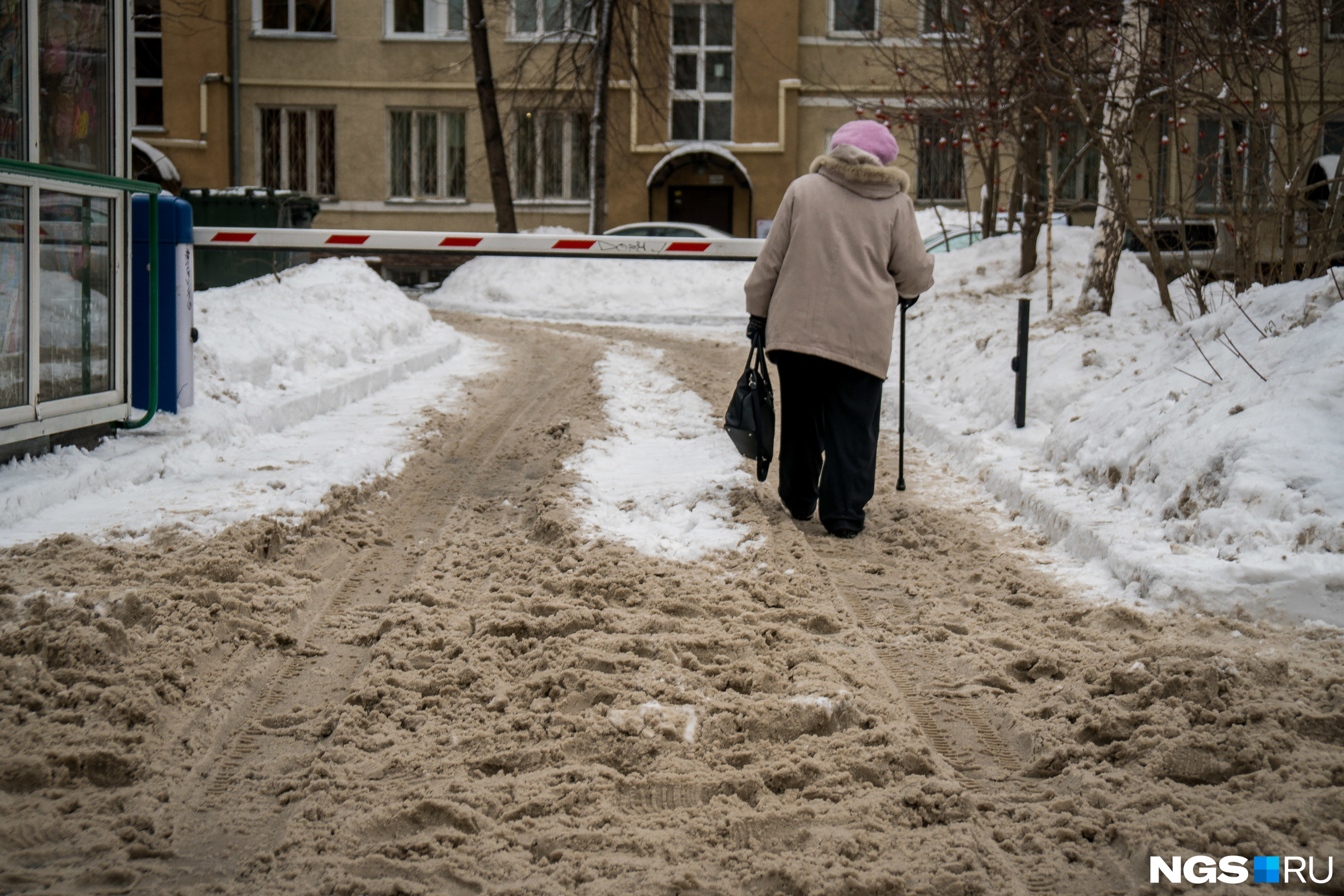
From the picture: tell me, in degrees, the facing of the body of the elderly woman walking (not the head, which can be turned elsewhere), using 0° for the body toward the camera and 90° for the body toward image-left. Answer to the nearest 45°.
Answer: approximately 180°

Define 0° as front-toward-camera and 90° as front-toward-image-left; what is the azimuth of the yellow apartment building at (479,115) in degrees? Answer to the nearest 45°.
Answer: approximately 0°

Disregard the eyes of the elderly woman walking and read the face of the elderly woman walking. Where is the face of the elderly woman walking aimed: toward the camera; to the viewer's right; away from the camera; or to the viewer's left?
away from the camera

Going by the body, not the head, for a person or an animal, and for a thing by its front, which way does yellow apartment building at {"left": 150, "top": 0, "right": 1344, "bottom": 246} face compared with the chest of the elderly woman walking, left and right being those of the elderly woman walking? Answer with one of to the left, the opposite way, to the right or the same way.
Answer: the opposite way

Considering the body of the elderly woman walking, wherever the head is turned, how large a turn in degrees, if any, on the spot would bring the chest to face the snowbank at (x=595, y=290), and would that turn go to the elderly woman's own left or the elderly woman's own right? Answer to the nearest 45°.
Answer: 0° — they already face it

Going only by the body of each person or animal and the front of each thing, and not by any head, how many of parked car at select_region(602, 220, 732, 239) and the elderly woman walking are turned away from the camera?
1
